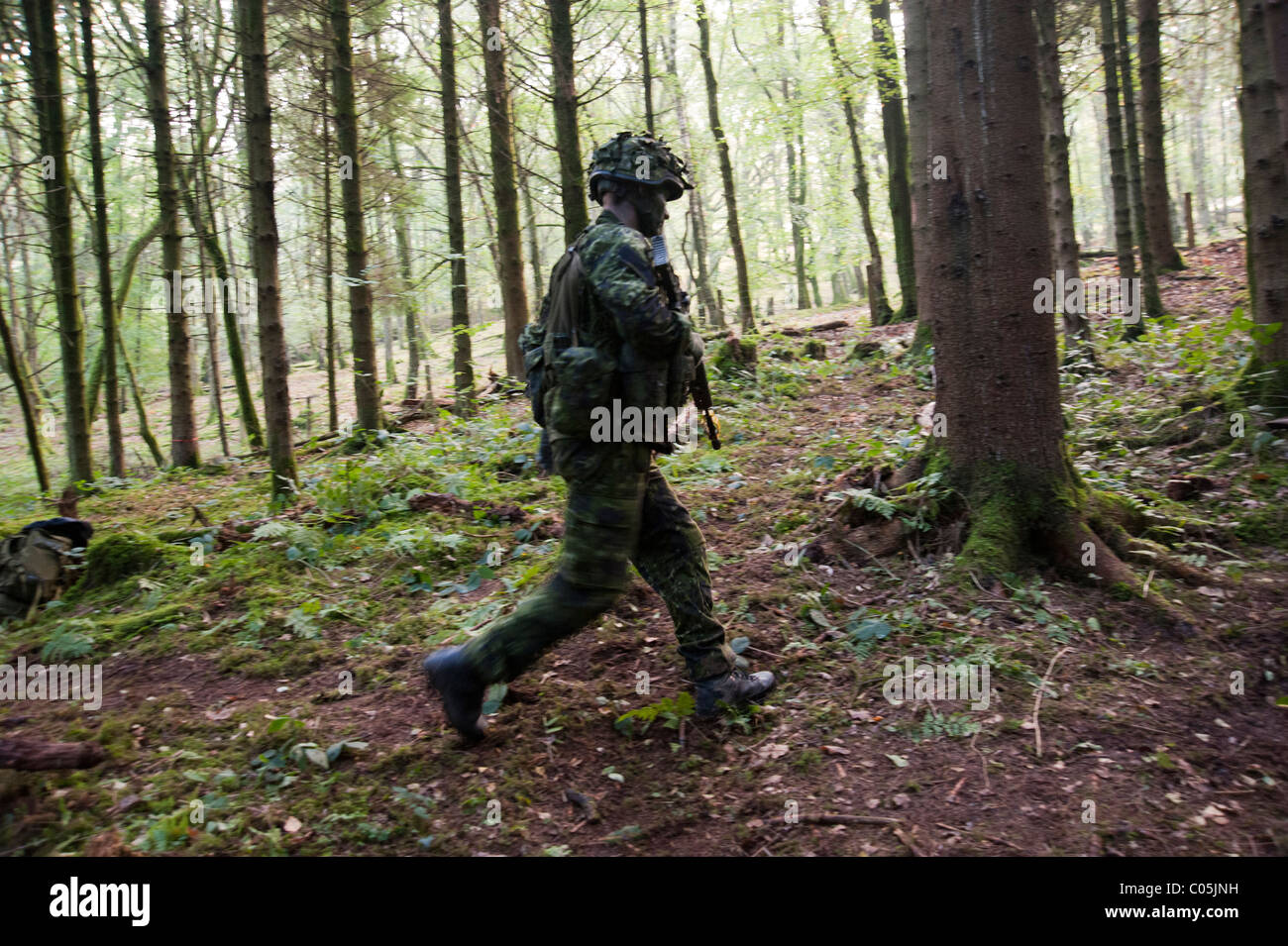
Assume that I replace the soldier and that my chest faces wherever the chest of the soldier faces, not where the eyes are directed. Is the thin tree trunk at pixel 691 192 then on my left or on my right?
on my left

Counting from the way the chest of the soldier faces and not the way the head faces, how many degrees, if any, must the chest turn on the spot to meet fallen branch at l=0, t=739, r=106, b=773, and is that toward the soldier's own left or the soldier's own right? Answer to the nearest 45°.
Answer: approximately 180°

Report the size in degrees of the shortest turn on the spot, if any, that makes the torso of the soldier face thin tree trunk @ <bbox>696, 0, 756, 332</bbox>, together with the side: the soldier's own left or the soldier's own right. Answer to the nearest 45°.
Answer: approximately 90° to the soldier's own left

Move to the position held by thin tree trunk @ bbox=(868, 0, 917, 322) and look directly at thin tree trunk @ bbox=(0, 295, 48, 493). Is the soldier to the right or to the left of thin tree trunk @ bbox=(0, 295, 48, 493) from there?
left

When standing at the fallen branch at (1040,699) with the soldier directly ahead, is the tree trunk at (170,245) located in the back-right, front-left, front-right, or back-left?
front-right

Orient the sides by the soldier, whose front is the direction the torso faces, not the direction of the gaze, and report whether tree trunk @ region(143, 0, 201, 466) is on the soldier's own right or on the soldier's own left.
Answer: on the soldier's own left

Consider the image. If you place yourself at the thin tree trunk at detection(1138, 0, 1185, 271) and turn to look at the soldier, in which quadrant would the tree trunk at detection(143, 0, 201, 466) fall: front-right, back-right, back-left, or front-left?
front-right

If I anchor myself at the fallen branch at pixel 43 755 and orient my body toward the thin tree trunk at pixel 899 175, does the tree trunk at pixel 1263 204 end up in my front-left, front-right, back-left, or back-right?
front-right

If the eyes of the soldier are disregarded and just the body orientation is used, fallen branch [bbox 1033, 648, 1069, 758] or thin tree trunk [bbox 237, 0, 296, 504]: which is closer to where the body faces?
the fallen branch

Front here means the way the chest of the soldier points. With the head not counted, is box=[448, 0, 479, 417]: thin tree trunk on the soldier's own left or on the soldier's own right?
on the soldier's own left

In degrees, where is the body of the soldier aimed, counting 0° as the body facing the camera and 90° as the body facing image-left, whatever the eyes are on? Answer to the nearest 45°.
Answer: approximately 270°

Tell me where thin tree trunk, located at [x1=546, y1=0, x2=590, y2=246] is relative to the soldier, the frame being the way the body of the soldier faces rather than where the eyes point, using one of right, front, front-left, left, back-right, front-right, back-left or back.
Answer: left
